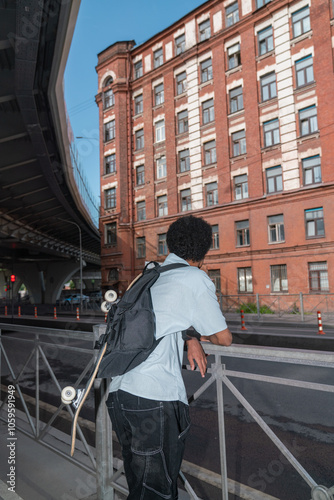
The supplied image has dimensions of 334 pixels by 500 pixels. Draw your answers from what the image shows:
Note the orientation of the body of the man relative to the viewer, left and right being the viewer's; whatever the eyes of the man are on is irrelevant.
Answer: facing away from the viewer and to the right of the viewer

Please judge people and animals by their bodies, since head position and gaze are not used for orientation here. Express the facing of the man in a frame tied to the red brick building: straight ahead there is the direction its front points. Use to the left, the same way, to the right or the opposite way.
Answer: the opposite way

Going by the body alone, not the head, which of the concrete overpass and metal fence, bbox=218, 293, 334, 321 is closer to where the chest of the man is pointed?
the metal fence

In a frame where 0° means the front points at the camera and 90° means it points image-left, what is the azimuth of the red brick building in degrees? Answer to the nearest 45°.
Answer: approximately 45°
